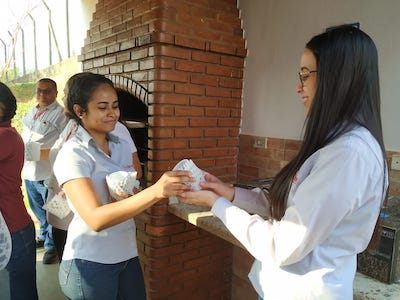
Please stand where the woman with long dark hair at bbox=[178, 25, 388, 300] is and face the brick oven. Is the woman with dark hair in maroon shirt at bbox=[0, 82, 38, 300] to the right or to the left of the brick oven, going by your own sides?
left

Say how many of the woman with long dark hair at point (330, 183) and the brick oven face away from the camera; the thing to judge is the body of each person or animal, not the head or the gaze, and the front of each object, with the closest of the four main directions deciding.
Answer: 0

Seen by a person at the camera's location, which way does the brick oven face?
facing the viewer and to the left of the viewer

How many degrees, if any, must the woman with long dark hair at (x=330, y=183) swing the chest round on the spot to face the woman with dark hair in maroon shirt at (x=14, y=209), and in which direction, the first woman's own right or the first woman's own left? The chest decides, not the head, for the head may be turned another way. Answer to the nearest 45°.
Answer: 0° — they already face them

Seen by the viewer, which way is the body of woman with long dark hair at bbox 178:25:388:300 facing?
to the viewer's left

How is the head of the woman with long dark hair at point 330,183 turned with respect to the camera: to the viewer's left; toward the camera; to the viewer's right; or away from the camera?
to the viewer's left

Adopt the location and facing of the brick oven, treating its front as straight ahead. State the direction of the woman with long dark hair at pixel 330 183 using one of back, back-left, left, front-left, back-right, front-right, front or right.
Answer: front-left

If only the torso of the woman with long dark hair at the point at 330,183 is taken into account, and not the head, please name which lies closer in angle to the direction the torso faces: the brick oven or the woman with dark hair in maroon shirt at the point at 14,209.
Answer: the woman with dark hair in maroon shirt

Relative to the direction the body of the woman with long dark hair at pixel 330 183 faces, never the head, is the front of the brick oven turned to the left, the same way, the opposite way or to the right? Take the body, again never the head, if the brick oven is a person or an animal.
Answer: to the left
